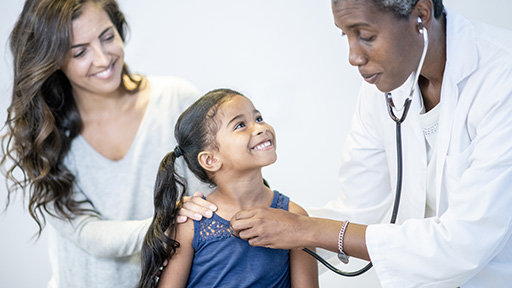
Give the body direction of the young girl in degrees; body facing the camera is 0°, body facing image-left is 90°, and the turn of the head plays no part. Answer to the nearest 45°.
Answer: approximately 315°

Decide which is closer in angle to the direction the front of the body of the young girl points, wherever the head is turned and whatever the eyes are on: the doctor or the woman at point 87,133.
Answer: the doctor

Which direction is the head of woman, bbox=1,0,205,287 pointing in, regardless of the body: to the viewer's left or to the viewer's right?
to the viewer's right

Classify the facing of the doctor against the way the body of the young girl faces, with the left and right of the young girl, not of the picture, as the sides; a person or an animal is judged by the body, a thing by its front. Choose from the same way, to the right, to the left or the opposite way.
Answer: to the right

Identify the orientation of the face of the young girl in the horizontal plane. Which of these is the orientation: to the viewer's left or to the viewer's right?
to the viewer's right

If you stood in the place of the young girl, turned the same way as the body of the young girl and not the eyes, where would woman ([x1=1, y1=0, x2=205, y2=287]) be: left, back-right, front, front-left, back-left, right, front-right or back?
back
